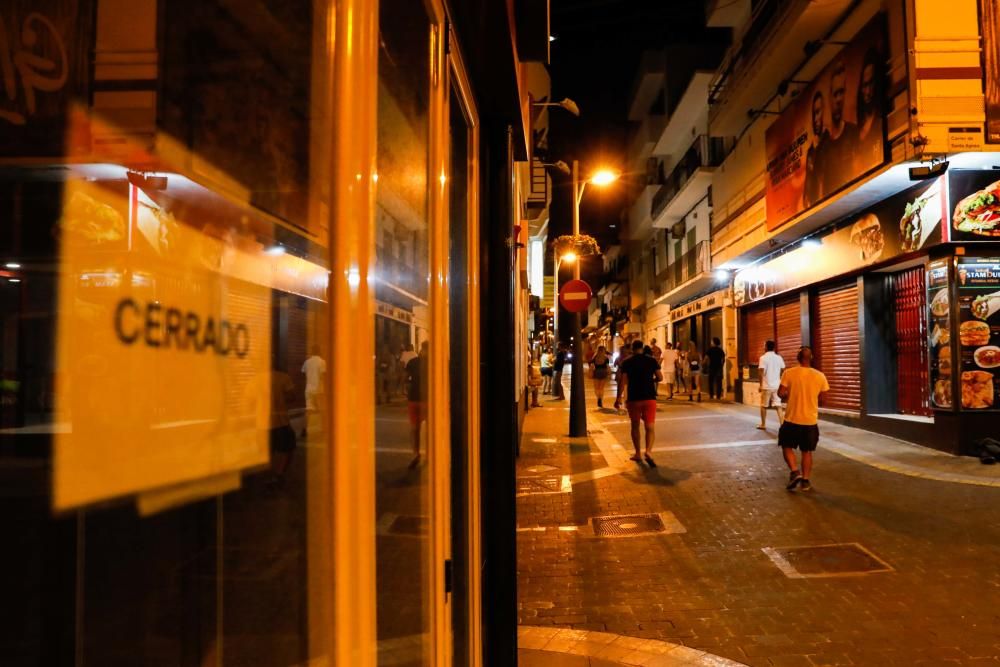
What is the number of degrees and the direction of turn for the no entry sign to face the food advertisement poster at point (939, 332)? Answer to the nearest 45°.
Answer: approximately 90° to its left

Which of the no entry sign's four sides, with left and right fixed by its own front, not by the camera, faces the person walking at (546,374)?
back

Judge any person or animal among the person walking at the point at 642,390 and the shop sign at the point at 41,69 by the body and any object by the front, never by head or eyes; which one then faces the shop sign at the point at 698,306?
the person walking

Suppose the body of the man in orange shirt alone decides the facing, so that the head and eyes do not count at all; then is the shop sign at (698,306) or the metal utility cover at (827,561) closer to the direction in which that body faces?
the shop sign

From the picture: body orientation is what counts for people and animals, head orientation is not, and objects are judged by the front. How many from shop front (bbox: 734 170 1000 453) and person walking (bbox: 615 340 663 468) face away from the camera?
1

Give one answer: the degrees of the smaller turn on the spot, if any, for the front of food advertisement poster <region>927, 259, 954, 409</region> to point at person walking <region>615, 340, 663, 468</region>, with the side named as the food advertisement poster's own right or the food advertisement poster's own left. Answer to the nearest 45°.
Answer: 0° — it already faces them

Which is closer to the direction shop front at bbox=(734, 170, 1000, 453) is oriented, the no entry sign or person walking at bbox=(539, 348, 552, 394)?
the no entry sign

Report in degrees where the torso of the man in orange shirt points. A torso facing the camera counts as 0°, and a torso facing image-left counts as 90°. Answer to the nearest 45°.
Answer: approximately 180°

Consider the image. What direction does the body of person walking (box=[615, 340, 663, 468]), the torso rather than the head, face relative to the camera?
away from the camera
